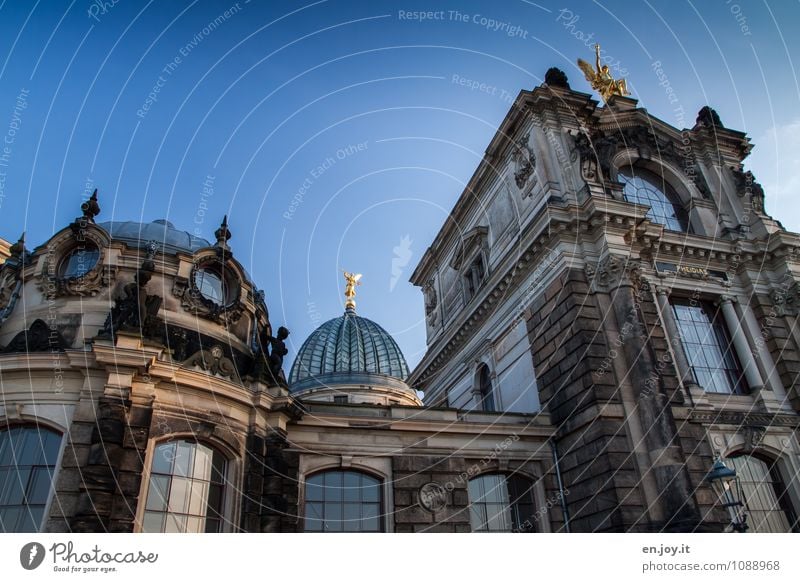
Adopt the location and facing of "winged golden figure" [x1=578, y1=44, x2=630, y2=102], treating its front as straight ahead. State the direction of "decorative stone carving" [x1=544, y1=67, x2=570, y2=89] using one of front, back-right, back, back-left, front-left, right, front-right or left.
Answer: right
